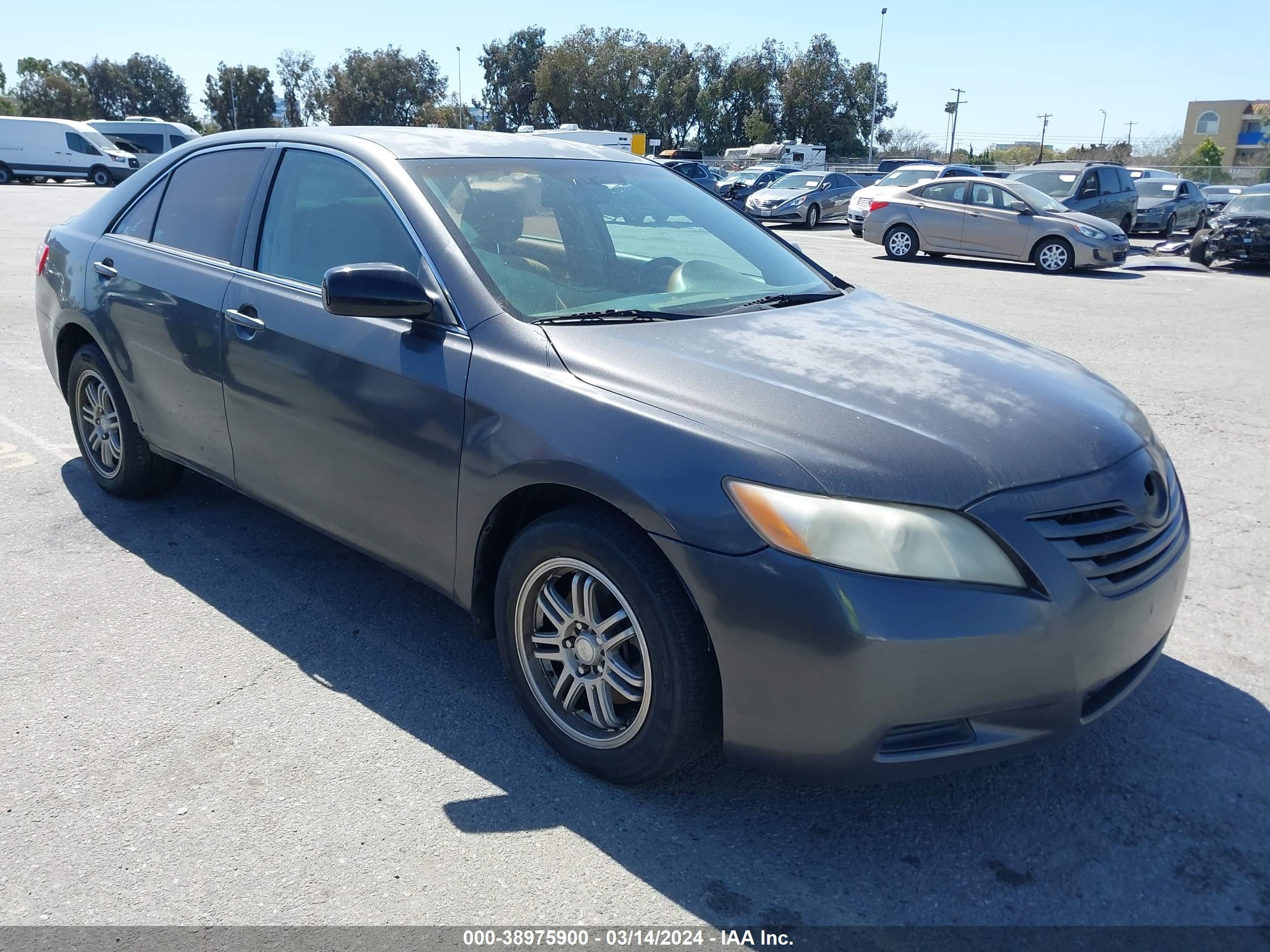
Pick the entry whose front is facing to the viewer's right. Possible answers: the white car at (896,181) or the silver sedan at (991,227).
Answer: the silver sedan

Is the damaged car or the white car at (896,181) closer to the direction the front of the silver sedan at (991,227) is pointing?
the damaged car

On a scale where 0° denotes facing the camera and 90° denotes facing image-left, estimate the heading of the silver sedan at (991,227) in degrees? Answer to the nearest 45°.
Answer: approximately 270°

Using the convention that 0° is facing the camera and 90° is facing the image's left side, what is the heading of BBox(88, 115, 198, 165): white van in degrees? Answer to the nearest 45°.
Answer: approximately 270°

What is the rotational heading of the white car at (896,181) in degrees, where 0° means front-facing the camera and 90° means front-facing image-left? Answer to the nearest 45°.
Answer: approximately 45°

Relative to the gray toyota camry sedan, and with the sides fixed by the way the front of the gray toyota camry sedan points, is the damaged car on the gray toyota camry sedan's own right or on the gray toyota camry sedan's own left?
on the gray toyota camry sedan's own left

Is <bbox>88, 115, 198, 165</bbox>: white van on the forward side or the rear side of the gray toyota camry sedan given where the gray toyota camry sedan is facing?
on the rear side

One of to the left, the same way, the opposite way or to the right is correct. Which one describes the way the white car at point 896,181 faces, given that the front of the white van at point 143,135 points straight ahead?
the opposite way

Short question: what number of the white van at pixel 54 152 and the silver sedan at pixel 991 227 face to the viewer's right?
2

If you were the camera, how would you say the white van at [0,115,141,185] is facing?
facing to the right of the viewer

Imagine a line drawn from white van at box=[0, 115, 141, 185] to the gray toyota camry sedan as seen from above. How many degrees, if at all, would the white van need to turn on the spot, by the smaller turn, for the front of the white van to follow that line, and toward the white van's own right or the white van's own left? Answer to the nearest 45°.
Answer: approximately 90° to the white van's own right

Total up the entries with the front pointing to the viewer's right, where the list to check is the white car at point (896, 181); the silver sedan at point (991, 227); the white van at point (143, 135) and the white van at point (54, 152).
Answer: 3

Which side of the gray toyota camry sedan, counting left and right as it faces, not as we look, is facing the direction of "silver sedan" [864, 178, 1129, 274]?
left
